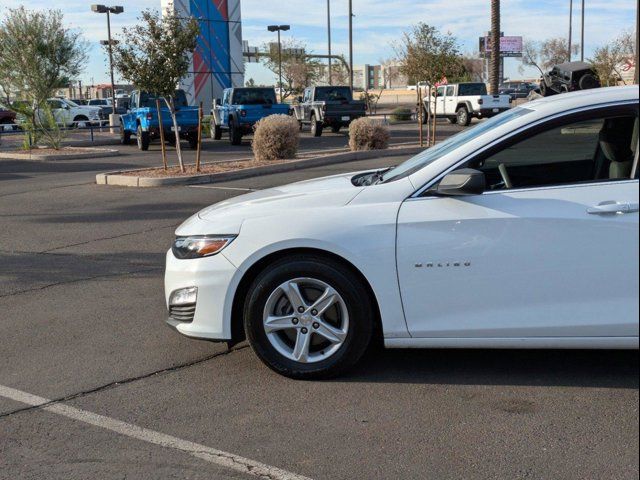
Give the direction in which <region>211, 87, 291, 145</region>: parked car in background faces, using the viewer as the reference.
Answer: facing away from the viewer and to the left of the viewer

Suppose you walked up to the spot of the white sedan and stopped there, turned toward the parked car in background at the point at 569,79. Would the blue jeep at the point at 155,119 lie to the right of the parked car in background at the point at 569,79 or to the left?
left

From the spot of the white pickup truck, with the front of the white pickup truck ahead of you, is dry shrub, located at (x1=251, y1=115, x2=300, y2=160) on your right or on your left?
on your left

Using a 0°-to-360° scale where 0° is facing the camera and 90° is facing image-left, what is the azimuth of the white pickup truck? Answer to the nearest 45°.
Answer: approximately 135°

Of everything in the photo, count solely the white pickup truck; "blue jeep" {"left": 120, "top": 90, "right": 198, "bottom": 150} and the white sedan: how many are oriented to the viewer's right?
0

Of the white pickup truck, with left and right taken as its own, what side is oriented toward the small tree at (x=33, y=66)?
left

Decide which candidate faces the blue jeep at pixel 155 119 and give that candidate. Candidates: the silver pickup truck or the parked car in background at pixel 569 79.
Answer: the parked car in background

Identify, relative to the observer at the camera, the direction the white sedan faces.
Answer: facing to the left of the viewer

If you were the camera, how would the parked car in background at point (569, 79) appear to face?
facing away from the viewer and to the left of the viewer

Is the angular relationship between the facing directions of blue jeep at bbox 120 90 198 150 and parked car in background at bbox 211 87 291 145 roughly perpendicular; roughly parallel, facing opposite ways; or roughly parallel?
roughly parallel

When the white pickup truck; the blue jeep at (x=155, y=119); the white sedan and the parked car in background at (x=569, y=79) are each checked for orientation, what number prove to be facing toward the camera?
0

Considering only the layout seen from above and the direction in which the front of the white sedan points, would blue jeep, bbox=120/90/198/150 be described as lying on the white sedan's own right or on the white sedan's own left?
on the white sedan's own right

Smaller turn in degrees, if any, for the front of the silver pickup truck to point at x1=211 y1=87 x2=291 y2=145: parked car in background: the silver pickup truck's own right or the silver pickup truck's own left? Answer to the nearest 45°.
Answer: approximately 90° to the silver pickup truck's own left

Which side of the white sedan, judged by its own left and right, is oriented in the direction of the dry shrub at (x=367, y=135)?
right

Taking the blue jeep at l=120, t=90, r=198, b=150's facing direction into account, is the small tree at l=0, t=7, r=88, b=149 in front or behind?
in front
